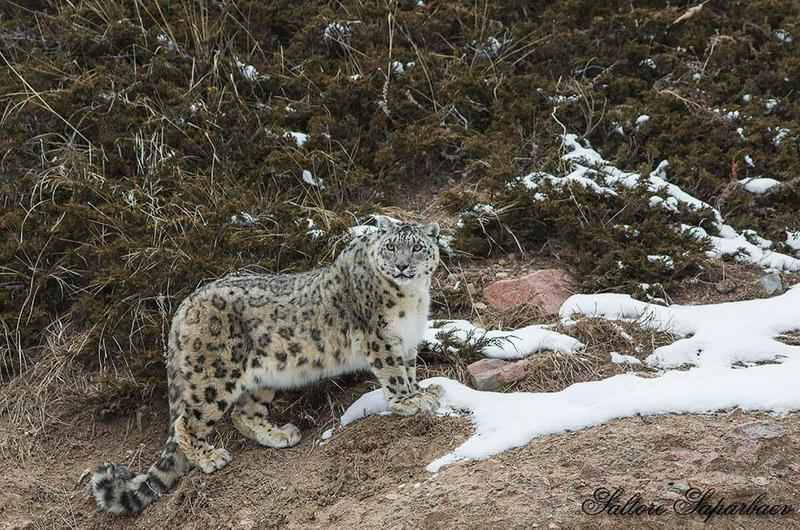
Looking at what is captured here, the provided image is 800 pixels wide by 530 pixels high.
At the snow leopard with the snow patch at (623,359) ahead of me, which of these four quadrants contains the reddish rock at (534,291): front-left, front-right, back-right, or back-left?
front-left

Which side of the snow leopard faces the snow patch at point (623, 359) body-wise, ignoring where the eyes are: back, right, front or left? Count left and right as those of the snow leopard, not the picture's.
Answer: front

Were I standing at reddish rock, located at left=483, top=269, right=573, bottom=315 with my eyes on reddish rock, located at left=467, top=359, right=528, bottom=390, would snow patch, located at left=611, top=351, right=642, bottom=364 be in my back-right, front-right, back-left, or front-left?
front-left

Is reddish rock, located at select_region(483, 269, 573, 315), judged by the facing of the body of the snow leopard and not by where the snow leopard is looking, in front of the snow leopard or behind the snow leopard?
in front

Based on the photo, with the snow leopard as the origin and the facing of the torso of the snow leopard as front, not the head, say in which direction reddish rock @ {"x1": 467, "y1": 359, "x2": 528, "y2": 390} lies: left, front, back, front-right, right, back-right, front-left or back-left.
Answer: front

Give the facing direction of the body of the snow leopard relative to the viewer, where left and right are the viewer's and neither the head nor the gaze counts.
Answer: facing to the right of the viewer
